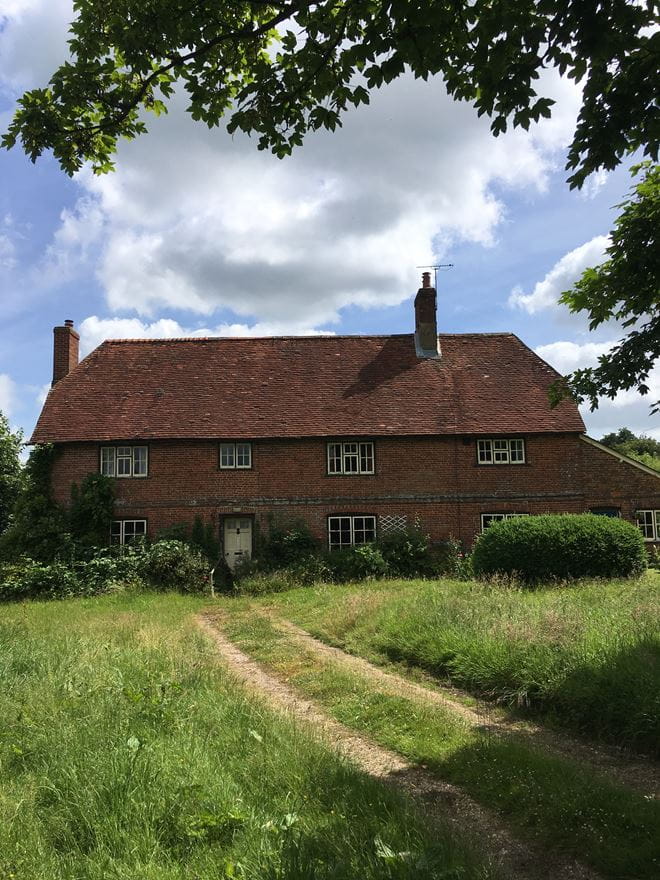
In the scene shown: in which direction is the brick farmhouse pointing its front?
toward the camera

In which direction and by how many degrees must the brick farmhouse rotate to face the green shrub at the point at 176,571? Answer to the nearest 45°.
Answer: approximately 45° to its right

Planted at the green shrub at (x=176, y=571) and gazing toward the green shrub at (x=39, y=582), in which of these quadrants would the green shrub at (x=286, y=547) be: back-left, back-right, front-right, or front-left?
back-right

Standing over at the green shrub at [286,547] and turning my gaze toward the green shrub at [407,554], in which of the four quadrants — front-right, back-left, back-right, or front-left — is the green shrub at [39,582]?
back-right
